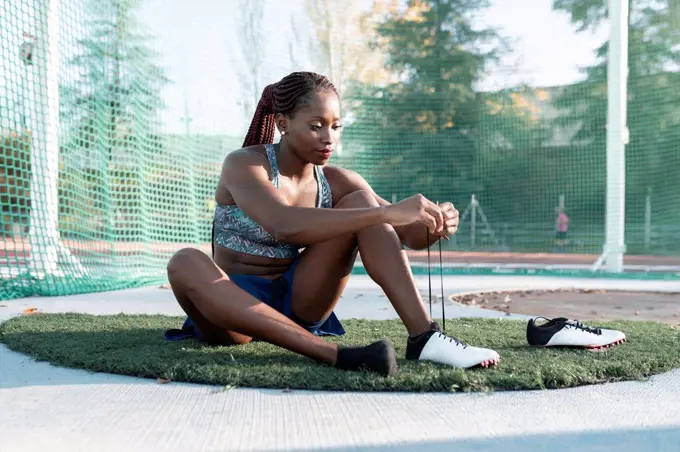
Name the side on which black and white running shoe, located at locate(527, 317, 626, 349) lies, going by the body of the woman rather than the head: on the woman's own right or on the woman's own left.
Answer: on the woman's own left

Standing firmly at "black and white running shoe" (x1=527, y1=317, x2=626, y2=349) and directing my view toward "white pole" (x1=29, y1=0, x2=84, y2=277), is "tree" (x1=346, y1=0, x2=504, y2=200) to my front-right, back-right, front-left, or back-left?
front-right

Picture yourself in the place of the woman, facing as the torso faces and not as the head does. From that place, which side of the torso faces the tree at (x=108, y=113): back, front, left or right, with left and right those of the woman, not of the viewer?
back

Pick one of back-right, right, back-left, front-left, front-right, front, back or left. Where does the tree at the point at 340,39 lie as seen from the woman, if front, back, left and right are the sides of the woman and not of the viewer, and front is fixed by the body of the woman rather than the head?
back-left

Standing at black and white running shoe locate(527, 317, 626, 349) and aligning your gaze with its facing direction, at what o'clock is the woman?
The woman is roughly at 5 o'clock from the black and white running shoe.

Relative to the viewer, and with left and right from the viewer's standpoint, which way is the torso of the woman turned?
facing the viewer and to the right of the viewer

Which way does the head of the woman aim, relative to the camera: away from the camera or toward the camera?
toward the camera

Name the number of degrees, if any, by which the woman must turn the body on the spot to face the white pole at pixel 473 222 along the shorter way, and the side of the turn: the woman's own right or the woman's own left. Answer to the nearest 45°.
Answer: approximately 135° to the woman's own left

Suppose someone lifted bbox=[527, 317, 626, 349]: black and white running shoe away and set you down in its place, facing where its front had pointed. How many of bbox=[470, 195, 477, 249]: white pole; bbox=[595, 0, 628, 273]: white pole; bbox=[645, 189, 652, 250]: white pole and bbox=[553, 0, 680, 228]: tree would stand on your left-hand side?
4

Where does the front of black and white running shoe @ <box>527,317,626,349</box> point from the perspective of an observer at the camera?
facing to the right of the viewer

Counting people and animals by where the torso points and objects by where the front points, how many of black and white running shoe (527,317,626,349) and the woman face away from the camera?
0
